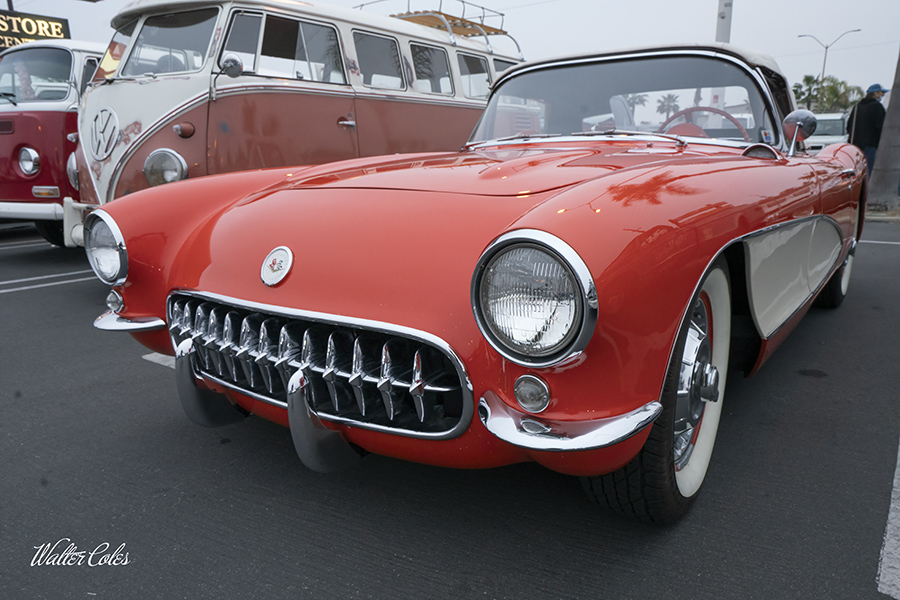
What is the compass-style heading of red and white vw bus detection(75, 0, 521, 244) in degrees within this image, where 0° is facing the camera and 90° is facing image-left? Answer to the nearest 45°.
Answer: approximately 45°

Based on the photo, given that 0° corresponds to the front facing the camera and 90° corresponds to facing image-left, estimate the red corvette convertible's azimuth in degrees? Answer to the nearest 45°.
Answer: approximately 45°

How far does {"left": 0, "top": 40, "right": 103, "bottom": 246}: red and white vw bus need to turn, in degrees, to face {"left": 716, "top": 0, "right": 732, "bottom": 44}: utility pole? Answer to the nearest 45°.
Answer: approximately 135° to its left

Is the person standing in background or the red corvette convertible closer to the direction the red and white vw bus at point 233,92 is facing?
the red corvette convertible

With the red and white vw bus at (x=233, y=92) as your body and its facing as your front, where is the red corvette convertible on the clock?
The red corvette convertible is roughly at 10 o'clock from the red and white vw bus.

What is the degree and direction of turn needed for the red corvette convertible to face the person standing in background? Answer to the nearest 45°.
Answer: approximately 180°

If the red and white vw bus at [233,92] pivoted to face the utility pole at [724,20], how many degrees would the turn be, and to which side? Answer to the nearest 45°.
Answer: approximately 180°
